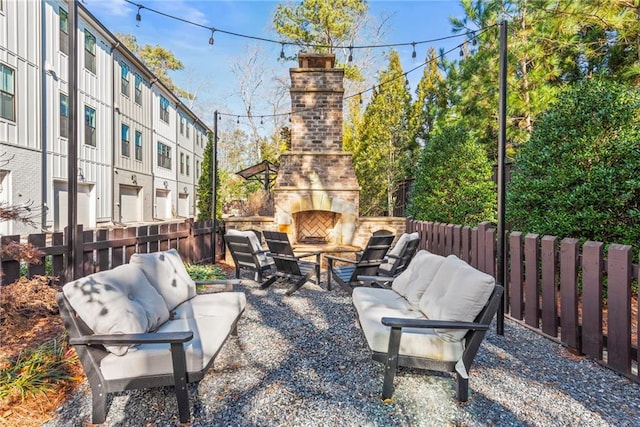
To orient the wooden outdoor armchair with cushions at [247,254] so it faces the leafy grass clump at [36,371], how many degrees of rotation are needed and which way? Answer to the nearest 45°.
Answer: approximately 180°

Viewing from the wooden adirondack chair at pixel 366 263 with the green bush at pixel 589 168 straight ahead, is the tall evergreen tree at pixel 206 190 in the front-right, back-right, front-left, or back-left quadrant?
back-left

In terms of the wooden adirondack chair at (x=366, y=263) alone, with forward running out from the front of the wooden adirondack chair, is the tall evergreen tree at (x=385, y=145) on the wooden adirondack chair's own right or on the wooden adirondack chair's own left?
on the wooden adirondack chair's own right

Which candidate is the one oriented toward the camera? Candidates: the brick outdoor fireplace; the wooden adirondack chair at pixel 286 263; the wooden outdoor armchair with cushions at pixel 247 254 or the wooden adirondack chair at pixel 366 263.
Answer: the brick outdoor fireplace

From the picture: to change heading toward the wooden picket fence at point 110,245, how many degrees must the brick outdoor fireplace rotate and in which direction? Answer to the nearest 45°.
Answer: approximately 45° to its right

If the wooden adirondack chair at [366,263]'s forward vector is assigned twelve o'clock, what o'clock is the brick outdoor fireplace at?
The brick outdoor fireplace is roughly at 1 o'clock from the wooden adirondack chair.

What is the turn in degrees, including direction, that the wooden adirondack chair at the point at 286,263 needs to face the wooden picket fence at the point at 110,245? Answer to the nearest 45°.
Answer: approximately 135° to its left

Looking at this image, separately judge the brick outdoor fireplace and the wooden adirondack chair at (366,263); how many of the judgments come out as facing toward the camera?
1

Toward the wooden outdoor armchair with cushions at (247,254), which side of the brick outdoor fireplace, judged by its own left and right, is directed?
front

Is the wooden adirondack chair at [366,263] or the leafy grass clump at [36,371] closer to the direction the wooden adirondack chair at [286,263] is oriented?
the wooden adirondack chair

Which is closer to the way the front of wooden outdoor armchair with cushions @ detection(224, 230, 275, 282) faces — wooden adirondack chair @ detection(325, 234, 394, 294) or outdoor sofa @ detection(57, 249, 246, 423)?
the wooden adirondack chair

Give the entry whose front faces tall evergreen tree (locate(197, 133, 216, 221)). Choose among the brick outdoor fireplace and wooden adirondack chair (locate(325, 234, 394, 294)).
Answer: the wooden adirondack chair

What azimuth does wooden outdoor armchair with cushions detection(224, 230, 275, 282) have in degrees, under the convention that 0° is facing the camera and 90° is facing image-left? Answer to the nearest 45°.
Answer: approximately 225°

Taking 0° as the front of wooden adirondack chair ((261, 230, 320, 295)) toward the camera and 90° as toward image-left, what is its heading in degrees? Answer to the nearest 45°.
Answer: approximately 225°
